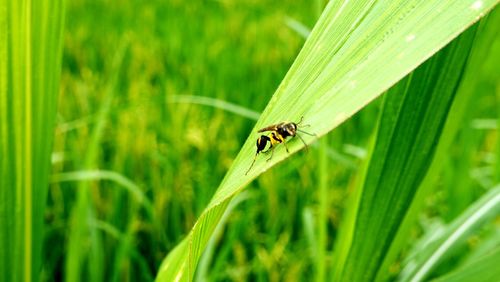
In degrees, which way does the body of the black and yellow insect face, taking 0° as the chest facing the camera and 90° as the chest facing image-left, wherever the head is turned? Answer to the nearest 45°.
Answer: approximately 270°

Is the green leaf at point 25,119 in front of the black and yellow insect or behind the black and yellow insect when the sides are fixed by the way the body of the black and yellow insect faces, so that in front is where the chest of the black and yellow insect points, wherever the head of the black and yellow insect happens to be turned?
behind
